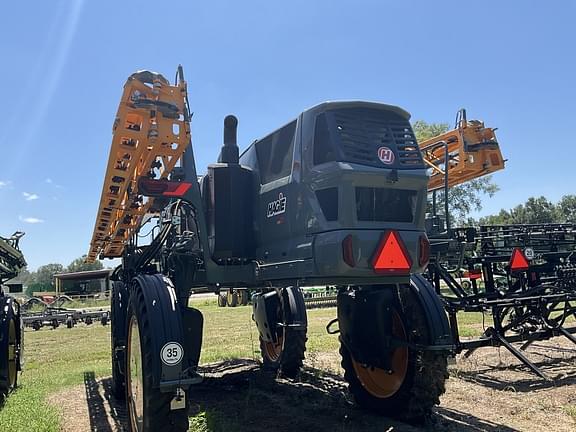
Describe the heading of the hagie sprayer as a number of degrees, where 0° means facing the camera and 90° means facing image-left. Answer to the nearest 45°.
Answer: approximately 135°

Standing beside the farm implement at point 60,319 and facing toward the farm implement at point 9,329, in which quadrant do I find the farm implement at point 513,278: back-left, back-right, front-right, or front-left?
front-left

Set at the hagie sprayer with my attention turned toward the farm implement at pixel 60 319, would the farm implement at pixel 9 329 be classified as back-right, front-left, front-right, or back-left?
front-left

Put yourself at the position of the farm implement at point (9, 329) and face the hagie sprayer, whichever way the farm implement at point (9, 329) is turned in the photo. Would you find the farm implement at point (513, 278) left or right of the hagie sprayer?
left

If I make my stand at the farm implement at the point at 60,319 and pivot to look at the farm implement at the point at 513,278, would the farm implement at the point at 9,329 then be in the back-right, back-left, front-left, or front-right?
front-right

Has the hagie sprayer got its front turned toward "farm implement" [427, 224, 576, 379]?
no

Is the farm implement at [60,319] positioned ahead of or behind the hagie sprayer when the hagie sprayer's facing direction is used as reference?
ahead
